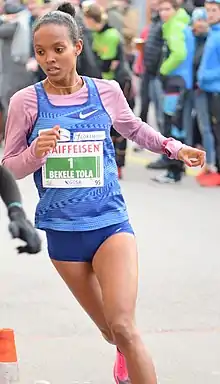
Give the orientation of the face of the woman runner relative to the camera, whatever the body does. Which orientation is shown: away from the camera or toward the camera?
toward the camera

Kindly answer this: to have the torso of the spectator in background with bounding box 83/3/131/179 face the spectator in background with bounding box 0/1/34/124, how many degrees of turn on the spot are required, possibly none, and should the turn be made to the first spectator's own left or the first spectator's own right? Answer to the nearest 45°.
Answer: approximately 90° to the first spectator's own right

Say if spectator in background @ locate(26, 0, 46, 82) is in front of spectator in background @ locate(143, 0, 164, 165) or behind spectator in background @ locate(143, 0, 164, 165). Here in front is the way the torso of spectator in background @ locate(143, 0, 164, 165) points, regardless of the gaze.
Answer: in front

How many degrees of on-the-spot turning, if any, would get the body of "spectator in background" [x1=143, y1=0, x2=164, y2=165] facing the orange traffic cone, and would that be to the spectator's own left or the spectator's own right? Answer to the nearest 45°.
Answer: approximately 90° to the spectator's own left

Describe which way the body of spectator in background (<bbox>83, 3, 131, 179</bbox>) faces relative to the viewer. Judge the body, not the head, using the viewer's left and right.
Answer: facing the viewer and to the left of the viewer

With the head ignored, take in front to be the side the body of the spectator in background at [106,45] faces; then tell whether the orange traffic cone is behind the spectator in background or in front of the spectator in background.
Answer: in front

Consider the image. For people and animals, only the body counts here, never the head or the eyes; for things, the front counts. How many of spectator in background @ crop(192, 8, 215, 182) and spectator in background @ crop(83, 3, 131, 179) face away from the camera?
0

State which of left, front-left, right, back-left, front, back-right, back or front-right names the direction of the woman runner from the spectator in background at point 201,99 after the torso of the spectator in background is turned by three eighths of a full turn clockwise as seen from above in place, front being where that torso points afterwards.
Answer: back

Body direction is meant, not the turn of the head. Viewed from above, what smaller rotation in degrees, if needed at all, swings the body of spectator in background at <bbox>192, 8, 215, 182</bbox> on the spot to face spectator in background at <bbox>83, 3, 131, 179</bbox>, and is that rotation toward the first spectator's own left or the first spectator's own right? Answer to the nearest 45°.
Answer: approximately 45° to the first spectator's own right

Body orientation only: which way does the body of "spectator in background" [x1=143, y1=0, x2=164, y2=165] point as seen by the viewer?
to the viewer's left

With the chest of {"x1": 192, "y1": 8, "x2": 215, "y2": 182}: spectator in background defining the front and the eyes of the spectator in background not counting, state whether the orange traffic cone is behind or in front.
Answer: in front

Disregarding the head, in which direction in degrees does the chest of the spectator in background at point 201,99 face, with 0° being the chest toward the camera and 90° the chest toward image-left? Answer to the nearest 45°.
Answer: approximately 45°
